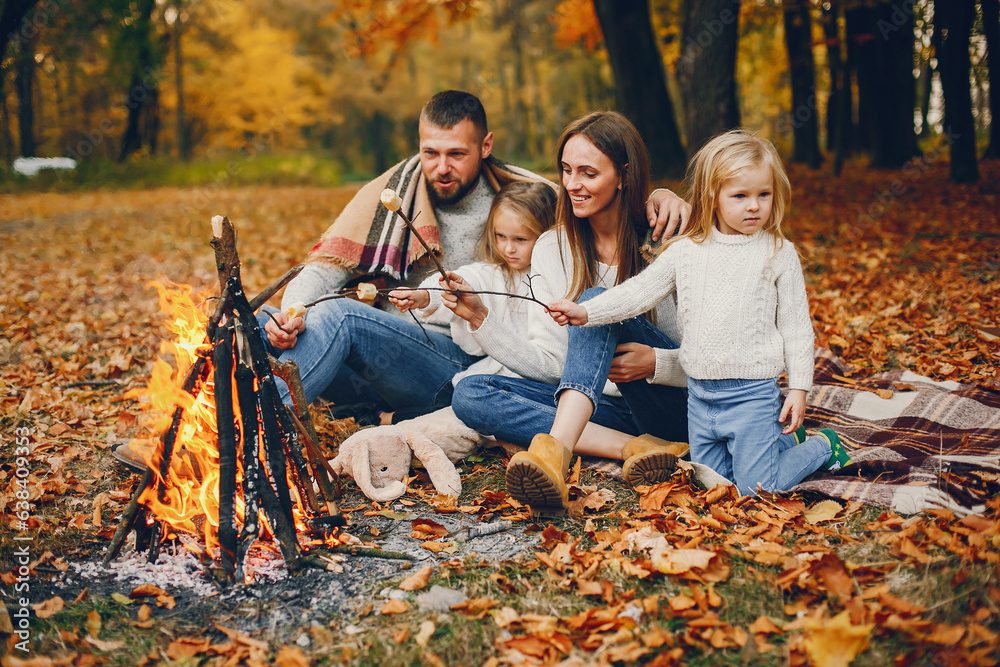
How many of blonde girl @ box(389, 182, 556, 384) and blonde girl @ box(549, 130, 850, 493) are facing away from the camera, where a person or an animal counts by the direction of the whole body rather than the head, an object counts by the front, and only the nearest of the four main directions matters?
0

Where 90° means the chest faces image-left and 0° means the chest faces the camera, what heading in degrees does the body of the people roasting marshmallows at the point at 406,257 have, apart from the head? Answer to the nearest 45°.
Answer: approximately 45°

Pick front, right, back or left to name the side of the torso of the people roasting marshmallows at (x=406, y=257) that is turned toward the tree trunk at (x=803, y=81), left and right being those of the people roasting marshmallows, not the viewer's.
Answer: back

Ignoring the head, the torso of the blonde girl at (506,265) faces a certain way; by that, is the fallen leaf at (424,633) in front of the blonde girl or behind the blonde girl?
in front

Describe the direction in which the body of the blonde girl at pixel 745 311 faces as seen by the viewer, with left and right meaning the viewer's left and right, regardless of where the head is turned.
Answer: facing the viewer and to the left of the viewer

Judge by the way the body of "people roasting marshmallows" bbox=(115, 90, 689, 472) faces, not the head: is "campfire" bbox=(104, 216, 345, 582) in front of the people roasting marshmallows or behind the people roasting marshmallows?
in front

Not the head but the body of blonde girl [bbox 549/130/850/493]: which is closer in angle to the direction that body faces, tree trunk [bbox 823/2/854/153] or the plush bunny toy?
the plush bunny toy

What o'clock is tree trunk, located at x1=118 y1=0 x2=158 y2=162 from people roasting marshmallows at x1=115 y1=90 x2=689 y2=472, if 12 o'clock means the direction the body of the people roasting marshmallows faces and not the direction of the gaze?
The tree trunk is roughly at 4 o'clock from the people roasting marshmallows.

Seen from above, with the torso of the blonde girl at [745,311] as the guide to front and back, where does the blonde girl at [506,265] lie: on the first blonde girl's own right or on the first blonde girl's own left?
on the first blonde girl's own right

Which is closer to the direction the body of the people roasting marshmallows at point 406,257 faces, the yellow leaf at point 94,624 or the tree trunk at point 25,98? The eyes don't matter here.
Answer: the yellow leaf

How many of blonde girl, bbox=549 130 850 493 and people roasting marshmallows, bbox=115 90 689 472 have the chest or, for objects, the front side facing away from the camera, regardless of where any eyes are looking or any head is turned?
0

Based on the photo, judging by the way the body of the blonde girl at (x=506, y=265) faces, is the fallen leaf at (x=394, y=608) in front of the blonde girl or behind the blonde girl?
in front

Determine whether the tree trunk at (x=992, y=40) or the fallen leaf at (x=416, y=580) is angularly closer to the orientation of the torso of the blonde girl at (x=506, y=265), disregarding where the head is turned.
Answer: the fallen leaf

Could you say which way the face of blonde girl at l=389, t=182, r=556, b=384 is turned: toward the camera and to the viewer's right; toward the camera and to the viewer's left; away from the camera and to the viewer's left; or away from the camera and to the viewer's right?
toward the camera and to the viewer's left
